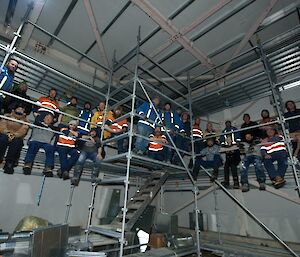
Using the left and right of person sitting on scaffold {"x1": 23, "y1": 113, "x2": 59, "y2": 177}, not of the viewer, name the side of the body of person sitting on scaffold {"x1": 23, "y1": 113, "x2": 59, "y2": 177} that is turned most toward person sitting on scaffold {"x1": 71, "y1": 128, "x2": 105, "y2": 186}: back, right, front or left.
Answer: left

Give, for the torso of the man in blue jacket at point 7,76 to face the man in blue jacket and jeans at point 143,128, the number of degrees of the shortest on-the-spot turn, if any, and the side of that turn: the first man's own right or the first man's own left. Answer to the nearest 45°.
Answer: approximately 45° to the first man's own left

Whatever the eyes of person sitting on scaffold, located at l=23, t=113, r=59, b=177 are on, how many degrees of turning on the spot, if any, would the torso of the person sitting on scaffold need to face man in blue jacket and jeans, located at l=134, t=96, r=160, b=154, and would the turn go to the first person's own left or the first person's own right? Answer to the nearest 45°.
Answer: approximately 90° to the first person's own left

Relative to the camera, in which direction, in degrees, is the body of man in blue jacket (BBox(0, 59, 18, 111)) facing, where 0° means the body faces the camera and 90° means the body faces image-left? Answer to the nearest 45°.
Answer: approximately 315°
